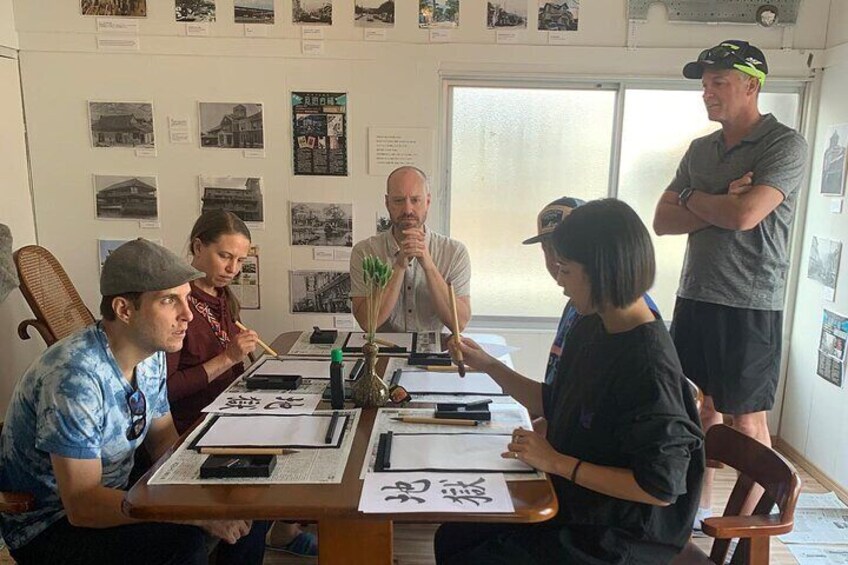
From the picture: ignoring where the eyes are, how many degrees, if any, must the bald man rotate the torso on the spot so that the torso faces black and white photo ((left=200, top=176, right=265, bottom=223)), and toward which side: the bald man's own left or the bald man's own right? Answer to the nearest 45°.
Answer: approximately 135° to the bald man's own right

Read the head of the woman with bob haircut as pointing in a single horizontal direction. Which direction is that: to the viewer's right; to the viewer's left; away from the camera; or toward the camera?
to the viewer's left

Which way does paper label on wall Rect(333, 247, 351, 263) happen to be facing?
toward the camera

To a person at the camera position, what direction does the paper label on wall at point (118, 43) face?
facing the viewer

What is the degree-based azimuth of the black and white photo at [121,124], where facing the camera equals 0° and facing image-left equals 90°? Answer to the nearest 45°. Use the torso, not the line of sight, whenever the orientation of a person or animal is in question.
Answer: approximately 0°

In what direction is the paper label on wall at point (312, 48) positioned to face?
toward the camera

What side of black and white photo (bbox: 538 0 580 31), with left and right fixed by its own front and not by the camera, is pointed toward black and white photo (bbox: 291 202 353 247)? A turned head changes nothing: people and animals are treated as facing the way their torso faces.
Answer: right

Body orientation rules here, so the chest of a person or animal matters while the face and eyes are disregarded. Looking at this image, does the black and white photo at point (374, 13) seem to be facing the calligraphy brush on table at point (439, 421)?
yes

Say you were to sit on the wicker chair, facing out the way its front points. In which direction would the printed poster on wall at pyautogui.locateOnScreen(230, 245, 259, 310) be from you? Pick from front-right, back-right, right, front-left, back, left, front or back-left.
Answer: front-left

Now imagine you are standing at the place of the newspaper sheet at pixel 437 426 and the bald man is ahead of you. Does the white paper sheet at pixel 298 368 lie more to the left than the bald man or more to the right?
left
